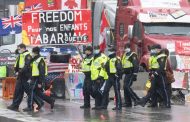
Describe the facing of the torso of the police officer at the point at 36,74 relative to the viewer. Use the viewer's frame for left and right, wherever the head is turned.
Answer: facing to the left of the viewer

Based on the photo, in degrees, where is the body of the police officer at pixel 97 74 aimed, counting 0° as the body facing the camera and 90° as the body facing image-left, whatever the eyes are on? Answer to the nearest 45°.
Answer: approximately 45°

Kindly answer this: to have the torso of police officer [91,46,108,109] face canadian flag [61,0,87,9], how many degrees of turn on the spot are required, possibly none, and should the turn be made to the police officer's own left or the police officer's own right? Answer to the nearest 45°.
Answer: approximately 135° to the police officer's own right

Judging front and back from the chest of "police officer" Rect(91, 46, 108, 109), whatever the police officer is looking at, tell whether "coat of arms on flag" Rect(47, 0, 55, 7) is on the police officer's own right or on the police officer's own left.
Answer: on the police officer's own right

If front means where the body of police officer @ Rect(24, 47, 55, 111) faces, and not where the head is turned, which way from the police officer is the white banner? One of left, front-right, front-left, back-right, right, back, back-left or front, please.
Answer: back-right

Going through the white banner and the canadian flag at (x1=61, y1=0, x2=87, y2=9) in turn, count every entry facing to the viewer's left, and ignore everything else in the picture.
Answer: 0

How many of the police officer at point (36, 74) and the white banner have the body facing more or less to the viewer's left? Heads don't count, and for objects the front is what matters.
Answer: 1

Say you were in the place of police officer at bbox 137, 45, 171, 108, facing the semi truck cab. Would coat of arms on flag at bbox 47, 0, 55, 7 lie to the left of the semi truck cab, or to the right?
left

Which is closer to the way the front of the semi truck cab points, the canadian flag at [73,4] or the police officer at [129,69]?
the police officer
